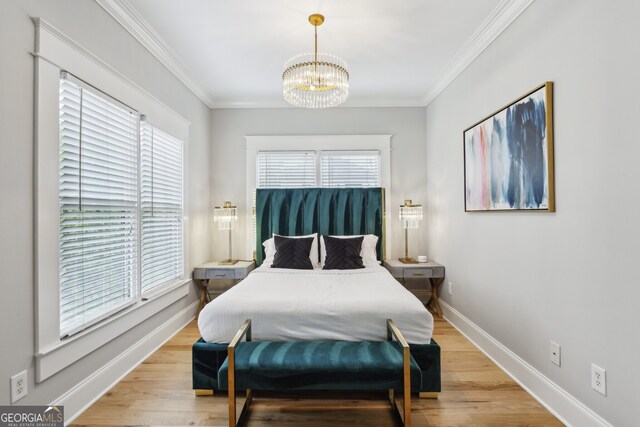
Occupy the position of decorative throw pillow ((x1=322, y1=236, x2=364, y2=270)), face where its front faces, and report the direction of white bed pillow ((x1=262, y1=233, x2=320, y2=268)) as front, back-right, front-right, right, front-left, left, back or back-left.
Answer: right

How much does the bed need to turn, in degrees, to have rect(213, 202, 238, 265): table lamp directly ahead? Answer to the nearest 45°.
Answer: approximately 135° to its right

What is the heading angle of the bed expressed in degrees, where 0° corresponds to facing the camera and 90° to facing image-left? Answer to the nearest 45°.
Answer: approximately 0°

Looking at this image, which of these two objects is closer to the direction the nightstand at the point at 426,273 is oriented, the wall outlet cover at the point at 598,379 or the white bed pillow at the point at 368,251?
the wall outlet cover

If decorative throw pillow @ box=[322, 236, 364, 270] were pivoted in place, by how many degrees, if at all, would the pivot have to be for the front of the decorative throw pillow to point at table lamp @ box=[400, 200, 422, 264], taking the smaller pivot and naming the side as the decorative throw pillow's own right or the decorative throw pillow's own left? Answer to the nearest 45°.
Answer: approximately 135° to the decorative throw pillow's own left

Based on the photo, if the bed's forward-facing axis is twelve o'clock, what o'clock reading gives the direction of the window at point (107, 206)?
The window is roughly at 3 o'clock from the bed.

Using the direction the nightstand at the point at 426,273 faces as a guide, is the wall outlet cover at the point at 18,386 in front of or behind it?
in front

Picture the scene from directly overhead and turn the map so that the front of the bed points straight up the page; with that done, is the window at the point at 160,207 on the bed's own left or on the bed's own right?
on the bed's own right
